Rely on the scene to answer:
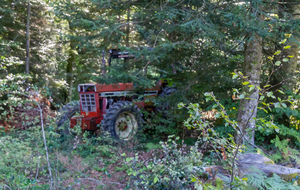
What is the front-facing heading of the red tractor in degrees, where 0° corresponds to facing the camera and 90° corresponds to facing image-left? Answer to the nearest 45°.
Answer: approximately 45°

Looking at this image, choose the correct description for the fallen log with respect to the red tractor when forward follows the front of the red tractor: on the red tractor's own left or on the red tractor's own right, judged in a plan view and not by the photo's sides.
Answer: on the red tractor's own left
